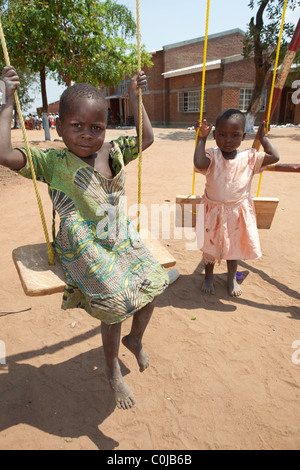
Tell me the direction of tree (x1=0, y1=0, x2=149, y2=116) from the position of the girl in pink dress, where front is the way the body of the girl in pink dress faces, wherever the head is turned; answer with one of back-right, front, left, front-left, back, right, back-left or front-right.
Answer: back-right

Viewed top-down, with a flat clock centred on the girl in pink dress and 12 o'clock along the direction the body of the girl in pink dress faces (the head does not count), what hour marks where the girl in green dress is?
The girl in green dress is roughly at 1 o'clock from the girl in pink dress.

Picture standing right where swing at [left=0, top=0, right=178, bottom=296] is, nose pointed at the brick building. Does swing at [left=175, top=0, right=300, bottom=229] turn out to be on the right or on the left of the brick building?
right

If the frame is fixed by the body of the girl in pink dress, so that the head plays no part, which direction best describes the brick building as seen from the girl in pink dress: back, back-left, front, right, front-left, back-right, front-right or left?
back

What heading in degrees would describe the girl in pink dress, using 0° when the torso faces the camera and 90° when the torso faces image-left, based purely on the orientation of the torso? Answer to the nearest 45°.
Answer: approximately 0°
